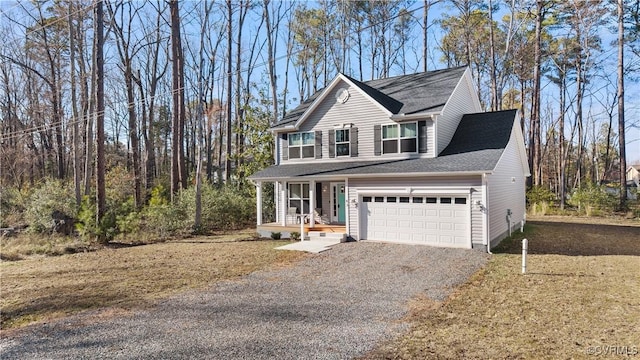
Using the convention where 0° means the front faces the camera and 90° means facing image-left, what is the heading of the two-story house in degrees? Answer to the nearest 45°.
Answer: approximately 45°

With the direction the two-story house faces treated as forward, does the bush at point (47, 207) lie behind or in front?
in front

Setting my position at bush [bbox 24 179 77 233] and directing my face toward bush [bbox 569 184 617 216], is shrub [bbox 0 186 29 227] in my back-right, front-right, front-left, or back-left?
back-left

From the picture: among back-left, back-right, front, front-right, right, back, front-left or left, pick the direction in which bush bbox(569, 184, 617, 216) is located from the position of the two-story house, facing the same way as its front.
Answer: back

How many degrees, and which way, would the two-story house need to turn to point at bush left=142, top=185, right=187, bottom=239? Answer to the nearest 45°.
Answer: approximately 45° to its right

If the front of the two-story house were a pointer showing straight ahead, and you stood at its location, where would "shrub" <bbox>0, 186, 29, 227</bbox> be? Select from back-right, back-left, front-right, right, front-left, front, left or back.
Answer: front-right
